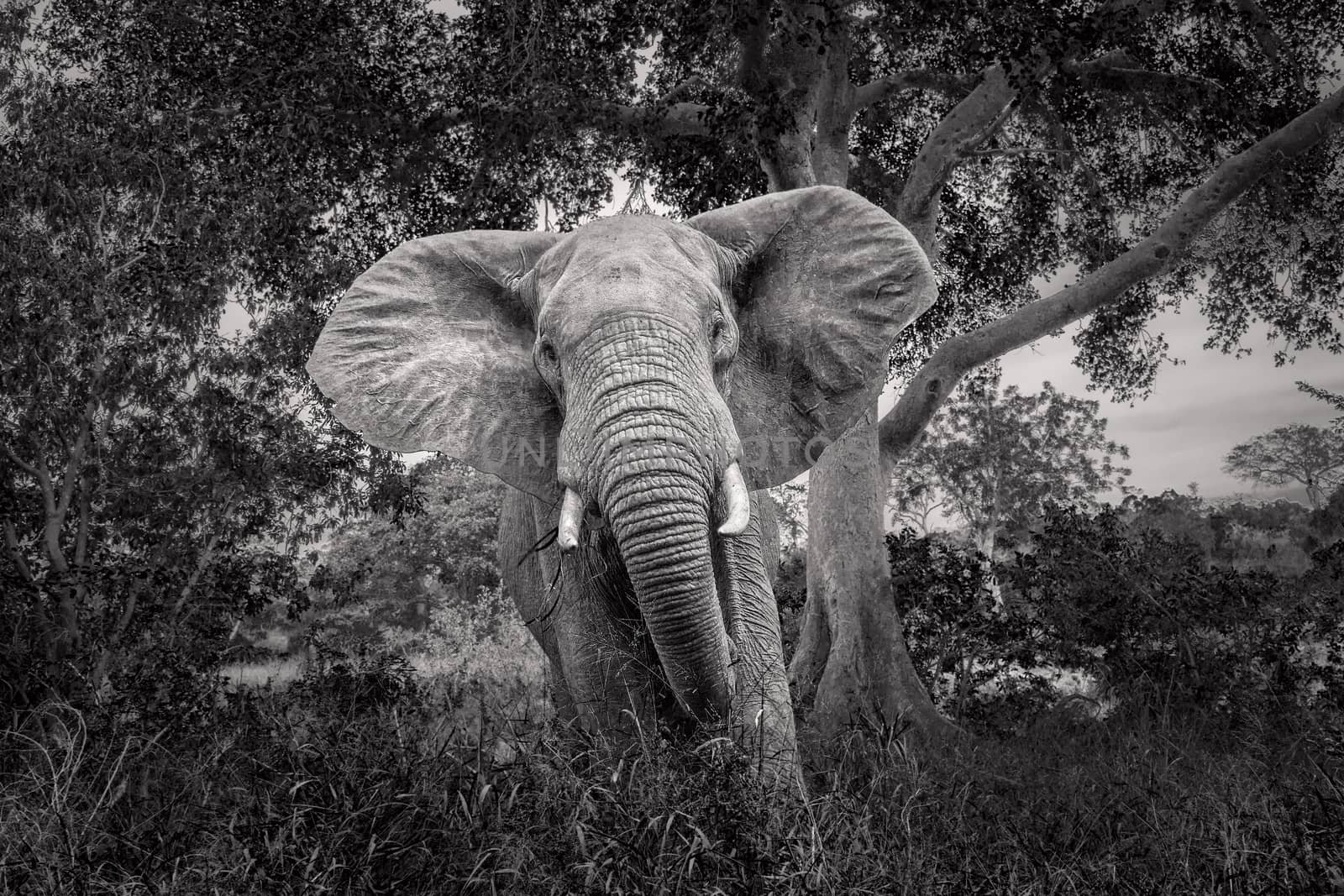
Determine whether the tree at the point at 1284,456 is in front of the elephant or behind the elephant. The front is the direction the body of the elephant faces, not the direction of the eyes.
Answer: behind

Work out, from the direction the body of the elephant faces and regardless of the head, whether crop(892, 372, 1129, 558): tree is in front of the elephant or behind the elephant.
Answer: behind

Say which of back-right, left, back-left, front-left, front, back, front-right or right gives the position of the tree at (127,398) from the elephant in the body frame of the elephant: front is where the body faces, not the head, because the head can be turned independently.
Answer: back-right

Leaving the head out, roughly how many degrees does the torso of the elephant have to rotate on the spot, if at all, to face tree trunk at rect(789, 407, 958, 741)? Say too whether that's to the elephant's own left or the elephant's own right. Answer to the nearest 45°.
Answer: approximately 180°

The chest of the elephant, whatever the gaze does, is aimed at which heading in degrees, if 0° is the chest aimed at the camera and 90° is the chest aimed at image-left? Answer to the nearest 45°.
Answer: approximately 0°
